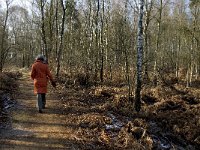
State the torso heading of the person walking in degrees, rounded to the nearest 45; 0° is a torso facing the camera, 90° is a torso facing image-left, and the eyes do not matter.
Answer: approximately 180°
